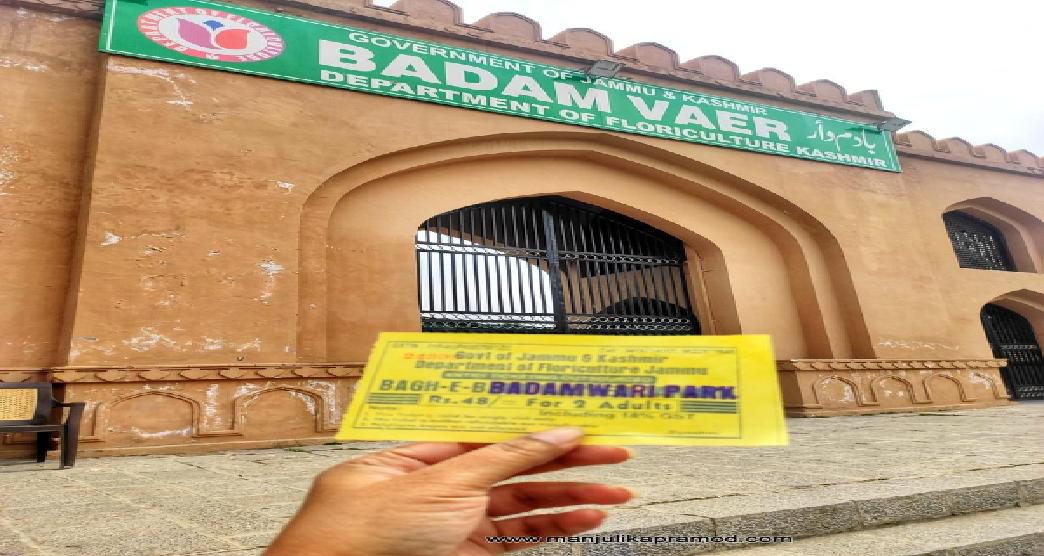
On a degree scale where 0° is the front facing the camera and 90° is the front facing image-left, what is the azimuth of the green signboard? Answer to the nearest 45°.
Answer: approximately 315°
